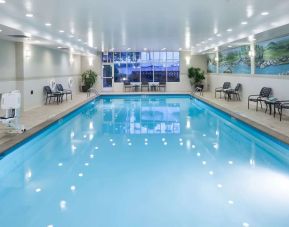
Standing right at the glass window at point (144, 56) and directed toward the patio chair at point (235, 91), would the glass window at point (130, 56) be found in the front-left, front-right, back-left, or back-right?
back-right

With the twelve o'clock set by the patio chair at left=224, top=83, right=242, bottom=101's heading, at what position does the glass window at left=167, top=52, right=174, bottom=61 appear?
The glass window is roughly at 2 o'clock from the patio chair.

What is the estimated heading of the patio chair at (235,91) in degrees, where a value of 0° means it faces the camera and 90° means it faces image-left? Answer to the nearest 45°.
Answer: approximately 90°

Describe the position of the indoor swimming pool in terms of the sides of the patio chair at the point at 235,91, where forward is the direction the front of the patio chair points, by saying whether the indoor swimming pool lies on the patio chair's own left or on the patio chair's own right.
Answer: on the patio chair's own left

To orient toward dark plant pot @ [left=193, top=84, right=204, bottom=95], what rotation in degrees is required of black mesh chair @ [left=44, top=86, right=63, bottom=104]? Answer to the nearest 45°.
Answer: approximately 45° to its left

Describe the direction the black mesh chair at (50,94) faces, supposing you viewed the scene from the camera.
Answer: facing to the right of the viewer

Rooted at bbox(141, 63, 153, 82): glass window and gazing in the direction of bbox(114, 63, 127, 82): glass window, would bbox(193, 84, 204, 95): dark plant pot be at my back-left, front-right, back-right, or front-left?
back-left

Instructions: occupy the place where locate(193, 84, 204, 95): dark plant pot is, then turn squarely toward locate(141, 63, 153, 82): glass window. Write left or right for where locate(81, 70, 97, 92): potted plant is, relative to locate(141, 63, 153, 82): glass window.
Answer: left

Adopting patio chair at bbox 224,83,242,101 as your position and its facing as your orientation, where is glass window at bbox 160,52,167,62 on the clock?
The glass window is roughly at 2 o'clock from the patio chair.
